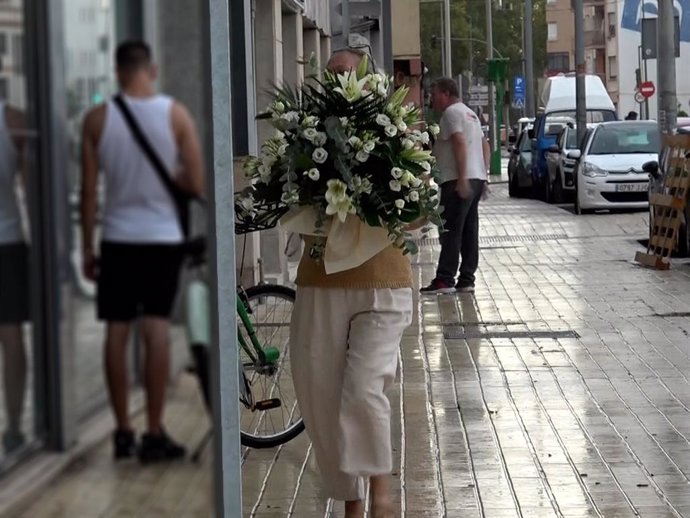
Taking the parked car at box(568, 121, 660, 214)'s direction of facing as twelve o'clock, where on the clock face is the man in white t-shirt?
The man in white t-shirt is roughly at 12 o'clock from the parked car.

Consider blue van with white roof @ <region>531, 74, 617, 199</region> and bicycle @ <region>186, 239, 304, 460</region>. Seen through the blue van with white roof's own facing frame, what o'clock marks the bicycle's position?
The bicycle is roughly at 12 o'clock from the blue van with white roof.

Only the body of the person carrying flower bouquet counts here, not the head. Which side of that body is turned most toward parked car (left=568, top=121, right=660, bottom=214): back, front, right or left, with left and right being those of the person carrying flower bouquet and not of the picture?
back

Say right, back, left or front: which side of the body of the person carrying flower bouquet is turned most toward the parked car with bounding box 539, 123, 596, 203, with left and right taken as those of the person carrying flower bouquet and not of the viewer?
back

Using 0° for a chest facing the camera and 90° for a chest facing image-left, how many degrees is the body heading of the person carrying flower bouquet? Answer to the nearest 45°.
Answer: approximately 0°

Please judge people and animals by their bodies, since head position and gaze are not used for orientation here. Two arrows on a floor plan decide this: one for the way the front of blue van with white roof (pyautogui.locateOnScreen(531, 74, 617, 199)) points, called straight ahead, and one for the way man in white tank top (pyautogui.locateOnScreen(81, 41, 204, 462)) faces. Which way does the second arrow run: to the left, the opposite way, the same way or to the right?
the opposite way

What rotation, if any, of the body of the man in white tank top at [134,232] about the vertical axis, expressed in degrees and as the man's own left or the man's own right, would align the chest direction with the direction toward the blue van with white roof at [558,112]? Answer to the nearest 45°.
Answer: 0° — they already face it

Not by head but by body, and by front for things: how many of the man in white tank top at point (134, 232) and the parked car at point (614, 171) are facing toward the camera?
1

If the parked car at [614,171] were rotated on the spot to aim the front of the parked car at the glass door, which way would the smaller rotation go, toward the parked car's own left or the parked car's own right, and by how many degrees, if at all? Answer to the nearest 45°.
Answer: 0° — it already faces it

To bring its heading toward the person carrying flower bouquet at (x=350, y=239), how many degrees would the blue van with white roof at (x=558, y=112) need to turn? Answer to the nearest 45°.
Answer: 0° — it already faces them

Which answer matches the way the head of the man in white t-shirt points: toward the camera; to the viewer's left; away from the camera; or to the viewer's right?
to the viewer's left

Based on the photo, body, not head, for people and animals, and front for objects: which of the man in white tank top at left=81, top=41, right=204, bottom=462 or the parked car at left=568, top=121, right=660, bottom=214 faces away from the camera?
the man in white tank top

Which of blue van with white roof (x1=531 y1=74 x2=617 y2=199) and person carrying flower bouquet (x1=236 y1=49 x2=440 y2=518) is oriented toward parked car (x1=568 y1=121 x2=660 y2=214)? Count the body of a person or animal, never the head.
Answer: the blue van with white roof

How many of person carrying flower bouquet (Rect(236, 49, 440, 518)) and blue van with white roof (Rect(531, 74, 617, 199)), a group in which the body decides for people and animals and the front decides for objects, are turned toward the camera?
2

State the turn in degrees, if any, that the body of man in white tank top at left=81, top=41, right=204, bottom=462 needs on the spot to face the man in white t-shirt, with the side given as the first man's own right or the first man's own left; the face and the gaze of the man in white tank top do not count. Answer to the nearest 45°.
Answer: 0° — they already face them

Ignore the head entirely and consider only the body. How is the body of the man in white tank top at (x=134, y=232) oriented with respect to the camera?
away from the camera

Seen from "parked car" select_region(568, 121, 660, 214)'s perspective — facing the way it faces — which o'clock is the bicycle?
The bicycle is roughly at 12 o'clock from the parked car.

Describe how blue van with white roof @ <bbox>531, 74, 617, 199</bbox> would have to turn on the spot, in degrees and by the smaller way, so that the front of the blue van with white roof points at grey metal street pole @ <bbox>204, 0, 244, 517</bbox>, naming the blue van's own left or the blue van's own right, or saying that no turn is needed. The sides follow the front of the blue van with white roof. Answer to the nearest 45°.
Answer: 0° — it already faces it
